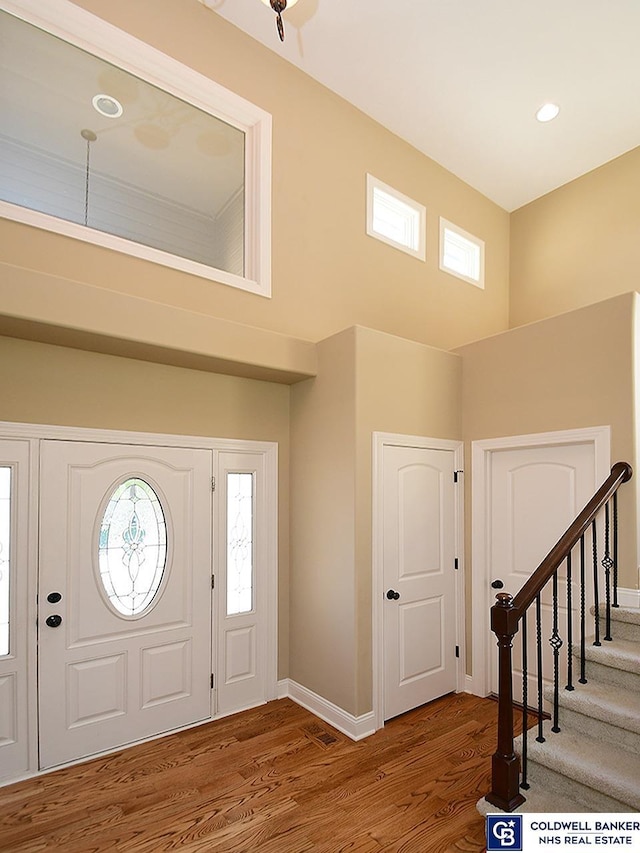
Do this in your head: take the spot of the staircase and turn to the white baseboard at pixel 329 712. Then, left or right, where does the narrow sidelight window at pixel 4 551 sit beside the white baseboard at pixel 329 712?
left

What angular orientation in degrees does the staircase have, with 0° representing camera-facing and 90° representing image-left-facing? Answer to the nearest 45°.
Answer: approximately 45°

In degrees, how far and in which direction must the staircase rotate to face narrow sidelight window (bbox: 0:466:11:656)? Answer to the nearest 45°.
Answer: approximately 45° to its right

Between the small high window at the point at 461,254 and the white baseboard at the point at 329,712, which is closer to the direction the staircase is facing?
the white baseboard

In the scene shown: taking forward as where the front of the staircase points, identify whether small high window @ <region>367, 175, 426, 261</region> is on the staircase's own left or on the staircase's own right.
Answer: on the staircase's own right

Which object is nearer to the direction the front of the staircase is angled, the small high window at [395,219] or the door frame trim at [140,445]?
the door frame trim

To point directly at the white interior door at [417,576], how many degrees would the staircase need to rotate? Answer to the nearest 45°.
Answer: approximately 90° to its right
